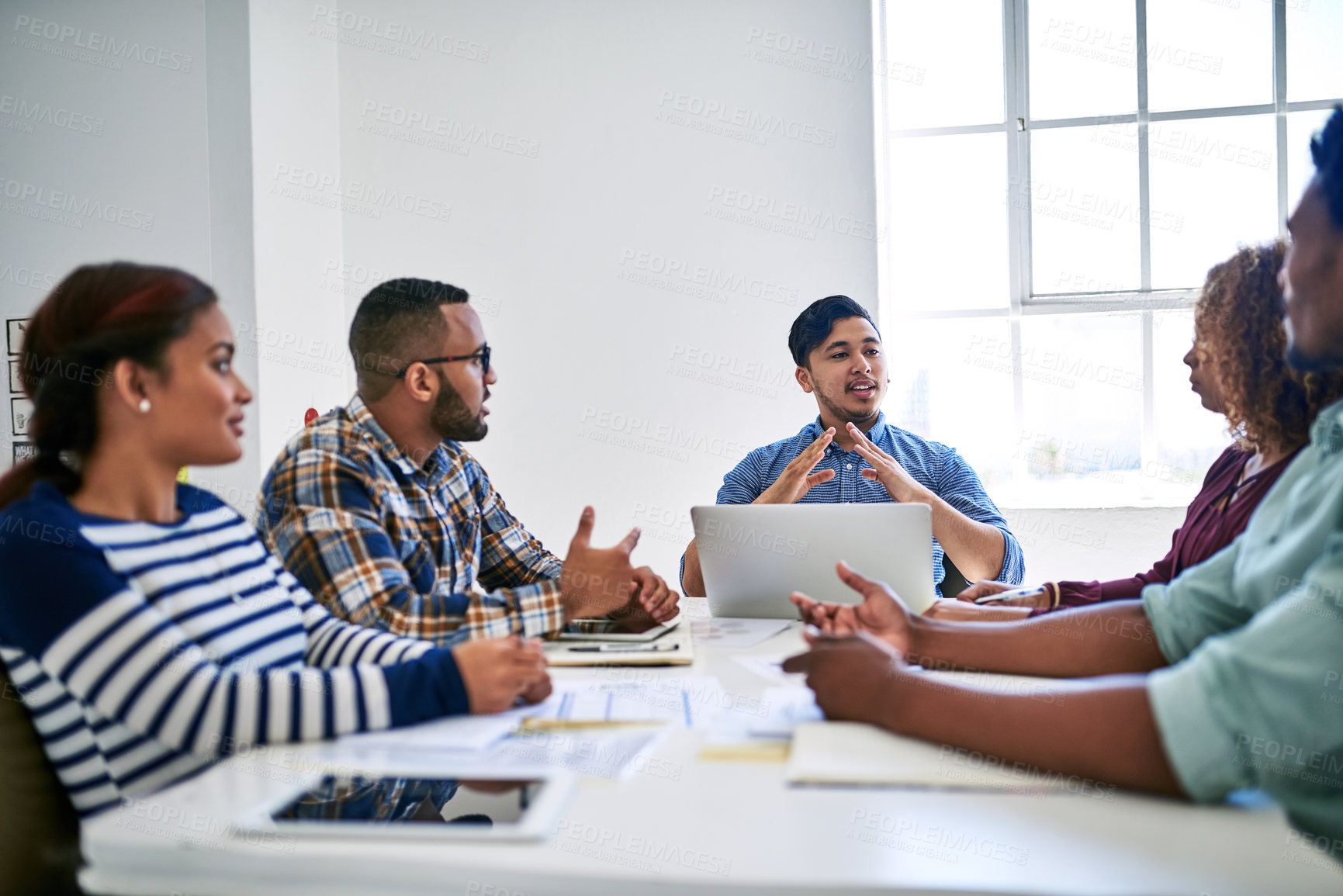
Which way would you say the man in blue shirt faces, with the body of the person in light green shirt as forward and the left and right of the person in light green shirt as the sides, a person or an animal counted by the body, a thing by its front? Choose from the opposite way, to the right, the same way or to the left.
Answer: to the left

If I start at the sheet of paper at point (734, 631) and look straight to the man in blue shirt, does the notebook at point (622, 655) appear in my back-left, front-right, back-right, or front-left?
back-left

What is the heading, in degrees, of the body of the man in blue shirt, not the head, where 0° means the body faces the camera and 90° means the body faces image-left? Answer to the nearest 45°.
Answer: approximately 0°

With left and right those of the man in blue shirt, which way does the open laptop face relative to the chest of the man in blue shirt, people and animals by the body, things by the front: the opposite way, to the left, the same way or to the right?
the opposite way

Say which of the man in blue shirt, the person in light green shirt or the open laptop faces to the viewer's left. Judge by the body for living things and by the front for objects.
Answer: the person in light green shirt

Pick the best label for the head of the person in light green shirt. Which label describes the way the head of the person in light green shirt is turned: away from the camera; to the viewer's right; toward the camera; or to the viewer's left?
to the viewer's left

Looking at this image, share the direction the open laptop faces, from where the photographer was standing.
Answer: facing away from the viewer

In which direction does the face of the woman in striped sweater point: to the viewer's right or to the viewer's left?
to the viewer's right

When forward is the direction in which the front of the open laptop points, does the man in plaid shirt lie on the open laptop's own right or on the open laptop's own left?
on the open laptop's own left

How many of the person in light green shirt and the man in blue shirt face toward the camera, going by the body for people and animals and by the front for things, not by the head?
1

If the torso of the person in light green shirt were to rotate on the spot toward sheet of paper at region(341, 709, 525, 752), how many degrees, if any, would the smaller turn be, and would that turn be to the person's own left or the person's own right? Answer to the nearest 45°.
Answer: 0° — they already face it

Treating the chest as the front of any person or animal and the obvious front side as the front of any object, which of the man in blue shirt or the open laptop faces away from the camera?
the open laptop
